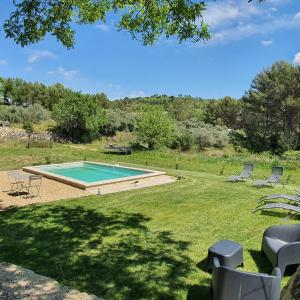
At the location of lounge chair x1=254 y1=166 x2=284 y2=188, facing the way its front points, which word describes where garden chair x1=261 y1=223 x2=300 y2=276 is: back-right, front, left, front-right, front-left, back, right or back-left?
front-left

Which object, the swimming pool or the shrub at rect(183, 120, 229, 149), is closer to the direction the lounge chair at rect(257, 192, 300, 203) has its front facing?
the swimming pool

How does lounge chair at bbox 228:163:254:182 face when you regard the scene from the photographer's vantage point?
facing the viewer and to the left of the viewer

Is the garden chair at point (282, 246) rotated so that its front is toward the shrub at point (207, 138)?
no

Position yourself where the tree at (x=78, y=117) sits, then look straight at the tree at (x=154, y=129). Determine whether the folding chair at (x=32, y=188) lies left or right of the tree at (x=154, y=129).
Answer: right

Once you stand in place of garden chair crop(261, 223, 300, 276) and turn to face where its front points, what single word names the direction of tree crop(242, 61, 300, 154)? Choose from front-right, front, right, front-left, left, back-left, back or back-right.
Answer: back-right

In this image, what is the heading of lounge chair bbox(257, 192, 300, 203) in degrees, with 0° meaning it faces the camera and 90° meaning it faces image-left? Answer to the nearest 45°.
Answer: approximately 90°

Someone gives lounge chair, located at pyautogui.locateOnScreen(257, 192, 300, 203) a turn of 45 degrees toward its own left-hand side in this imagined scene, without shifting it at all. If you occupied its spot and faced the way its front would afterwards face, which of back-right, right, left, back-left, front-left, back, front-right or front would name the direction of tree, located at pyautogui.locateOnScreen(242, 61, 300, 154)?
back-right
